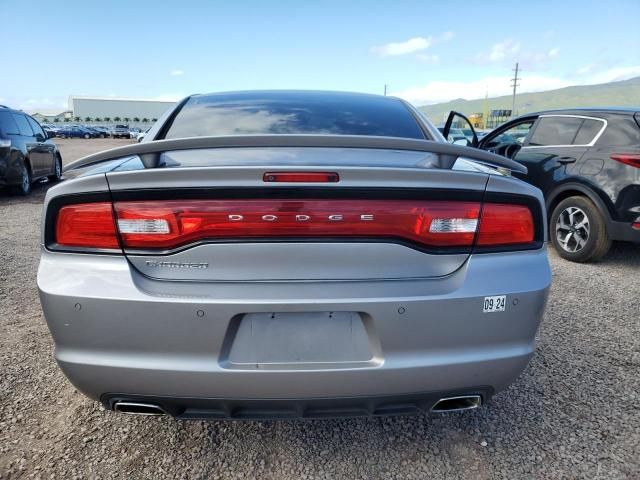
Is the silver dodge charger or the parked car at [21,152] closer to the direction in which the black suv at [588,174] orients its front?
the parked car

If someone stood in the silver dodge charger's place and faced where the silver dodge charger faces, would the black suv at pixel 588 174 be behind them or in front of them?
in front

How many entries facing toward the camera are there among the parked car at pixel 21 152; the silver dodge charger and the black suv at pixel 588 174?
0

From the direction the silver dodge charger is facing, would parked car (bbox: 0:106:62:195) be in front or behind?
in front

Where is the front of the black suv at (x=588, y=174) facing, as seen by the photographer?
facing away from the viewer and to the left of the viewer

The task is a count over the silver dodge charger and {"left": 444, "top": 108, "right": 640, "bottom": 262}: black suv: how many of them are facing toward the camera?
0

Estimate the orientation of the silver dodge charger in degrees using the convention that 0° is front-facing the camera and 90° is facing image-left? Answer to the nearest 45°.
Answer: approximately 180°

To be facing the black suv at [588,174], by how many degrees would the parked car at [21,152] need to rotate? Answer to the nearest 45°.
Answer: approximately 90° to its right

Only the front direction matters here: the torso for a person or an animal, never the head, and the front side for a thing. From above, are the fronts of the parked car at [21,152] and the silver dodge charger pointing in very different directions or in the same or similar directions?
same or similar directions

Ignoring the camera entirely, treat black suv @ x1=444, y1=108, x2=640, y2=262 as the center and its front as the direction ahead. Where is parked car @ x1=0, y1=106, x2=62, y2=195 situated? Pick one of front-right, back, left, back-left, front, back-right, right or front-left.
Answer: front-left

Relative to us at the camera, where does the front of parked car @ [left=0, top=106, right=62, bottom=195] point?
facing away from the viewer and to the right of the viewer
